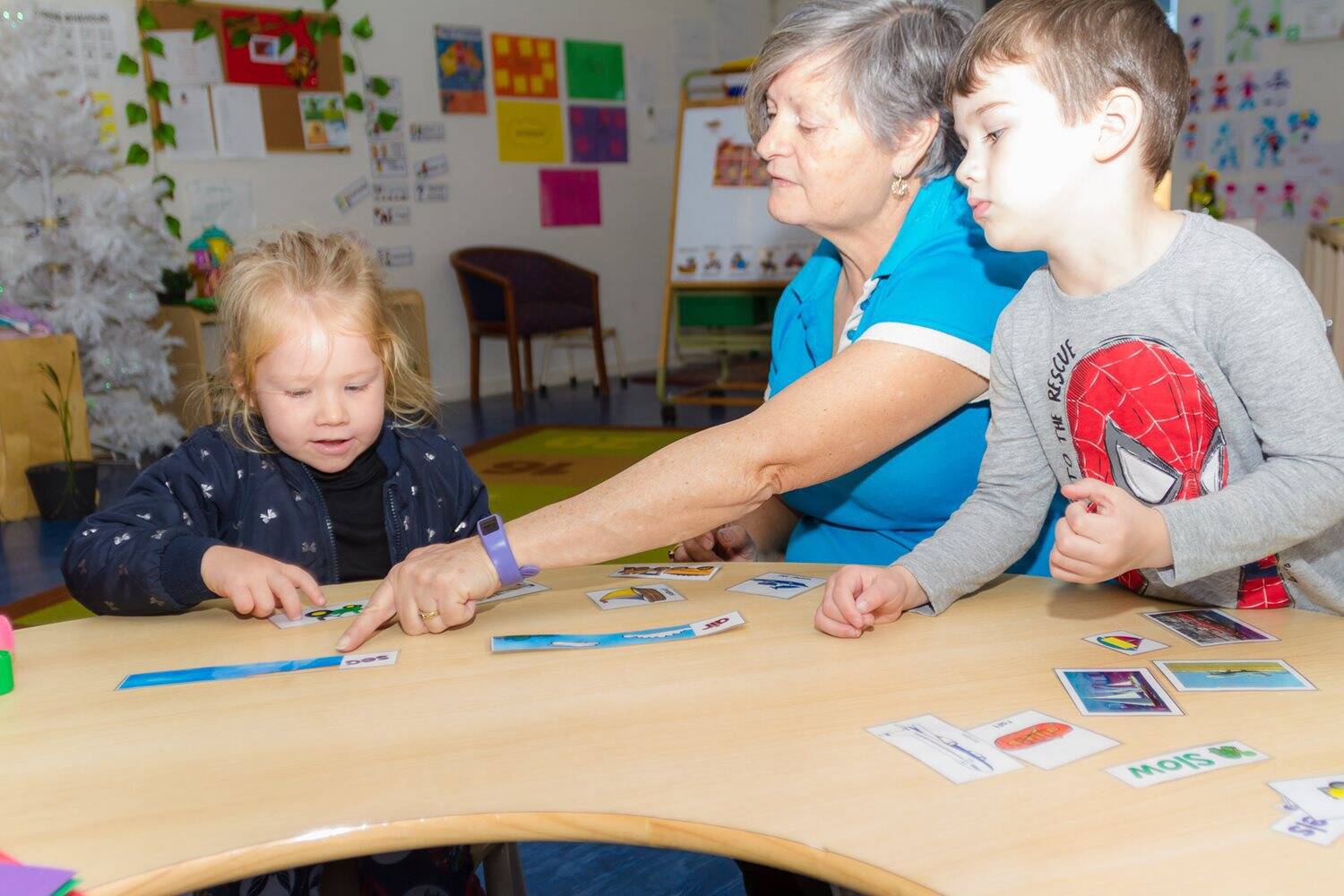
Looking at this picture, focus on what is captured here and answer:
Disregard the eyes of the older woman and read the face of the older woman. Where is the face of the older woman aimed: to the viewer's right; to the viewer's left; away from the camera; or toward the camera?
to the viewer's left

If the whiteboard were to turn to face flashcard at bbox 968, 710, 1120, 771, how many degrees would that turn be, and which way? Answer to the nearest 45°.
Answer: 0° — it already faces it

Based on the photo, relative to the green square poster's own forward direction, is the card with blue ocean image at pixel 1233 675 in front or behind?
in front

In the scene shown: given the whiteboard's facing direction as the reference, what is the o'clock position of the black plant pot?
The black plant pot is roughly at 2 o'clock from the whiteboard.

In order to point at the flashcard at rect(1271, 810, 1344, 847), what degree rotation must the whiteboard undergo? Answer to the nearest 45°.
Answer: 0° — it already faces it

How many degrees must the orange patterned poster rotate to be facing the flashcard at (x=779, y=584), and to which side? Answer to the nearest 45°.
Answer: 0° — it already faces it

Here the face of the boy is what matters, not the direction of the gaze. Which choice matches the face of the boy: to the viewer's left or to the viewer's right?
to the viewer's left

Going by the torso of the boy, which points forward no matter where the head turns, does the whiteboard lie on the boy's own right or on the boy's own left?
on the boy's own right

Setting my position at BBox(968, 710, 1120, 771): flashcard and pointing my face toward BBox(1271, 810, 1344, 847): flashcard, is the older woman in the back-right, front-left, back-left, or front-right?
back-left
